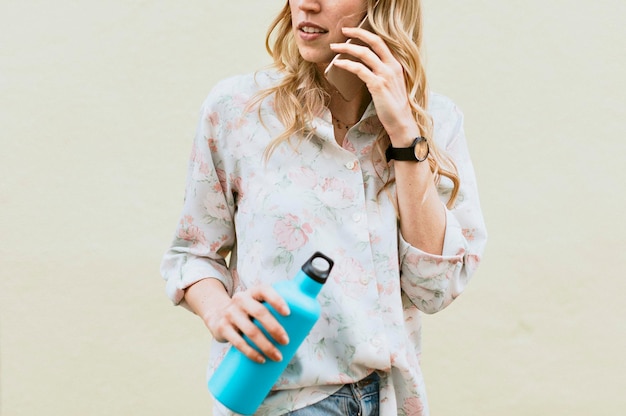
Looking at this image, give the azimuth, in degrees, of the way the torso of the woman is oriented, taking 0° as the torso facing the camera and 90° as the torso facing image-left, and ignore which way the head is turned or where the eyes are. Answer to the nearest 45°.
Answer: approximately 0°
